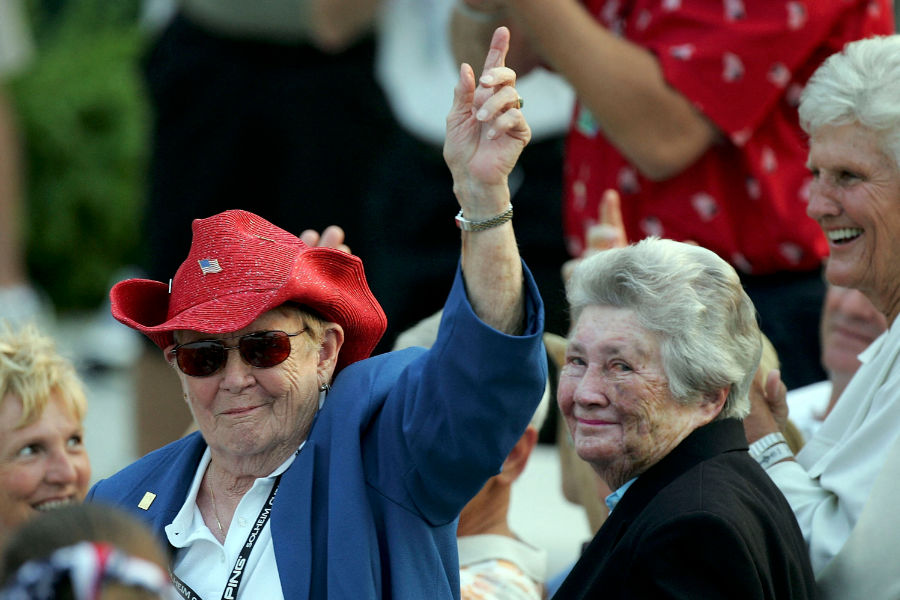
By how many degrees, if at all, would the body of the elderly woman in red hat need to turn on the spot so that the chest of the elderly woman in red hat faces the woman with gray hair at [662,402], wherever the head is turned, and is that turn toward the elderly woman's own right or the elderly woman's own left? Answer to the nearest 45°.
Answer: approximately 135° to the elderly woman's own left

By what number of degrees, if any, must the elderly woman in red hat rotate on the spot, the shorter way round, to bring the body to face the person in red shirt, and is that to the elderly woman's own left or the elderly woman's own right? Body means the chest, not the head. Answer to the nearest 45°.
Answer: approximately 180°

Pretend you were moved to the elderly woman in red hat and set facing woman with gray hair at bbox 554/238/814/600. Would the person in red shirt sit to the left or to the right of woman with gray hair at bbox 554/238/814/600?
left

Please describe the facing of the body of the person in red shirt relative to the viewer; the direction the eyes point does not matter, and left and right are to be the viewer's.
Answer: facing to the left of the viewer

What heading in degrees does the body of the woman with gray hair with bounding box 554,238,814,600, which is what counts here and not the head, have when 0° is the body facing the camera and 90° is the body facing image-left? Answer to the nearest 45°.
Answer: approximately 90°

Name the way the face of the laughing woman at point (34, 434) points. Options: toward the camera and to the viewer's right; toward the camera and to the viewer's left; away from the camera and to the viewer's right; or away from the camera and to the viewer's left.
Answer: toward the camera and to the viewer's right

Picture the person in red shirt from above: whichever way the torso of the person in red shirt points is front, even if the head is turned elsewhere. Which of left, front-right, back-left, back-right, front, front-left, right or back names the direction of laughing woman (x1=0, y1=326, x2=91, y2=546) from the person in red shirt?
front-left
